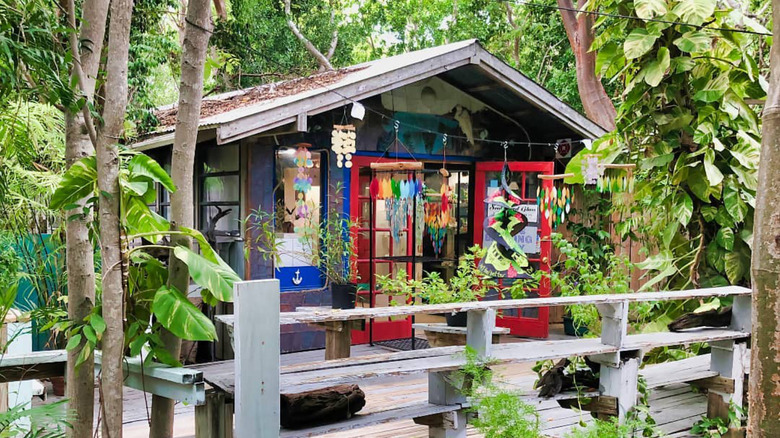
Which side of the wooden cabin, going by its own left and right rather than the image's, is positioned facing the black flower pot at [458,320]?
front

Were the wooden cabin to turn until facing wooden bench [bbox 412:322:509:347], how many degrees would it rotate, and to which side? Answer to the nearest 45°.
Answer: approximately 45° to its right

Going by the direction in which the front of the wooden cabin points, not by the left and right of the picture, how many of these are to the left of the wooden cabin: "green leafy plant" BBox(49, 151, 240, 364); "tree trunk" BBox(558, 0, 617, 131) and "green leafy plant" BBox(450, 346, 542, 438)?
1

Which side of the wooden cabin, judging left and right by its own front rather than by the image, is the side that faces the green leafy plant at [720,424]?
front

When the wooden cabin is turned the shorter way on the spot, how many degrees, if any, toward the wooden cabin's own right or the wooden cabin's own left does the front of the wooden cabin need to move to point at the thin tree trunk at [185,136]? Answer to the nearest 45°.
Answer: approximately 45° to the wooden cabin's own right

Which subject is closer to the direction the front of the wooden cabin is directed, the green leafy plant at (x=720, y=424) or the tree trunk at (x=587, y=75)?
the green leafy plant

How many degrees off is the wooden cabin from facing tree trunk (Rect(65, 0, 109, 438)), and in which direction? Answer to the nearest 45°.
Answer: approximately 45° to its right

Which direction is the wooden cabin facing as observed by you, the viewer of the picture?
facing the viewer and to the right of the viewer

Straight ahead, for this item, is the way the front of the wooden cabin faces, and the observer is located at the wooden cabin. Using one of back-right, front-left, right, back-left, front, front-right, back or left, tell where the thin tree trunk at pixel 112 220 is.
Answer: front-right

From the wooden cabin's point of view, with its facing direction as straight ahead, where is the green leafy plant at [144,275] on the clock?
The green leafy plant is roughly at 2 o'clock from the wooden cabin.
